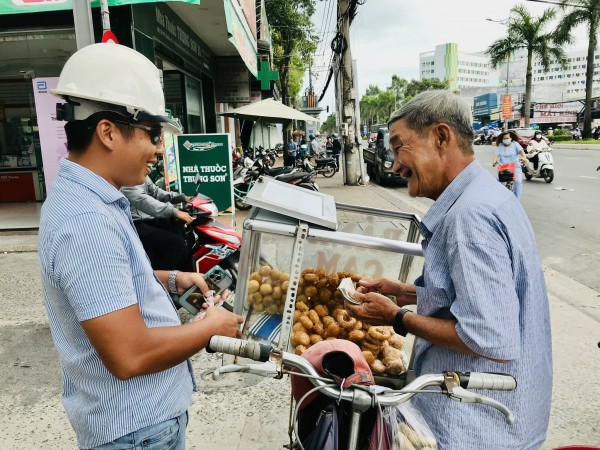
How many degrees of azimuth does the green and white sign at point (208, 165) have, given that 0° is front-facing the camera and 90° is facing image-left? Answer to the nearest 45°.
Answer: approximately 0°

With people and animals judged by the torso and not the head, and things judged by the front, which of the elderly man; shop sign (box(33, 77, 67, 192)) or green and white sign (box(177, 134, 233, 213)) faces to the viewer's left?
the elderly man

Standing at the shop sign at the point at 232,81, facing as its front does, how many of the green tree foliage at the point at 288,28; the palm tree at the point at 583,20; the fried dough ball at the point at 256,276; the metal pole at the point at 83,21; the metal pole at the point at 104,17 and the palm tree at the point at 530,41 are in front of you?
3

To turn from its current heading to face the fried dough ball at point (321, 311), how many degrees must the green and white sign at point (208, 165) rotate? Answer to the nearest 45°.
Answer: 0° — it already faces it

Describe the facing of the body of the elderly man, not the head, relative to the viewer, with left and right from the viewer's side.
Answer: facing to the left of the viewer

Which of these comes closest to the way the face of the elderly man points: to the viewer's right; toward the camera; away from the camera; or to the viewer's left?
to the viewer's left

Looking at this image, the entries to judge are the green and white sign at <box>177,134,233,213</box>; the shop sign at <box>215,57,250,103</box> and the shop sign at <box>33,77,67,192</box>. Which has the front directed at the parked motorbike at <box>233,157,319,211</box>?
the shop sign at <box>215,57,250,103</box>

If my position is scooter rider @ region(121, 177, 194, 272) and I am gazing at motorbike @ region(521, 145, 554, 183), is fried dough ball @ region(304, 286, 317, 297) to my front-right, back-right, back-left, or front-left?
back-right
